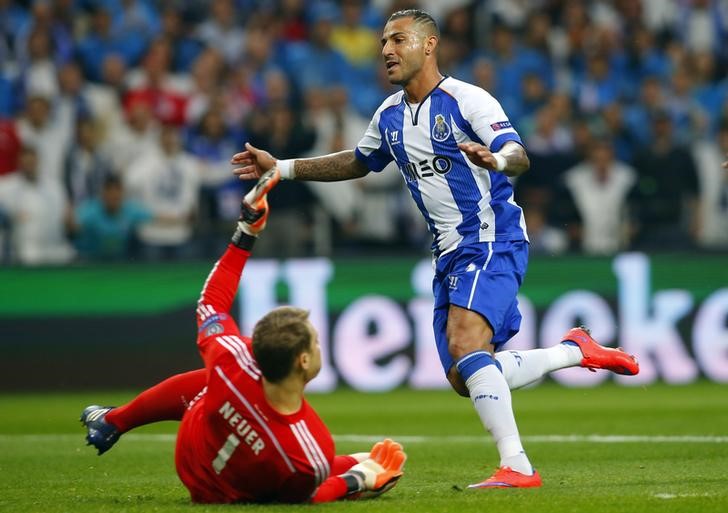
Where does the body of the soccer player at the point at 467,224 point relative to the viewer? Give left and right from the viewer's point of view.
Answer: facing the viewer and to the left of the viewer

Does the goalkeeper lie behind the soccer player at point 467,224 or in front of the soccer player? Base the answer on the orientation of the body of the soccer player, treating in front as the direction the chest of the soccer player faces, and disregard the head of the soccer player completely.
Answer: in front

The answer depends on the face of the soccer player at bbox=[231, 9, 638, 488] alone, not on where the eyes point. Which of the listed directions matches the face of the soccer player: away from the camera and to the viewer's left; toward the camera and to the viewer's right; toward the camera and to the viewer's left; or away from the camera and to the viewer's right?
toward the camera and to the viewer's left
